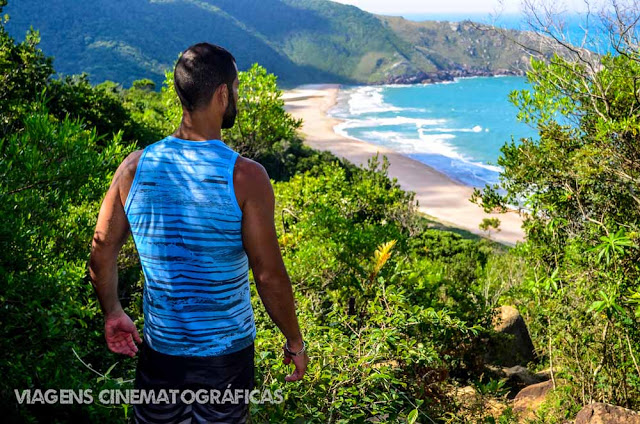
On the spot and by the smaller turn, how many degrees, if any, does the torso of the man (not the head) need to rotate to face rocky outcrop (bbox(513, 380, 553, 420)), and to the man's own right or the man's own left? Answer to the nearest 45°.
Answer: approximately 45° to the man's own right

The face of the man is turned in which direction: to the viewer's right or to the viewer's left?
to the viewer's right

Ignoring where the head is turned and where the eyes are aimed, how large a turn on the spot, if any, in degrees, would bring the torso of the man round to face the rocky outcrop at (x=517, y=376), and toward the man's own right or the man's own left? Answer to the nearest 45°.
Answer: approximately 45° to the man's own right

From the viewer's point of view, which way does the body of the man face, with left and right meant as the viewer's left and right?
facing away from the viewer

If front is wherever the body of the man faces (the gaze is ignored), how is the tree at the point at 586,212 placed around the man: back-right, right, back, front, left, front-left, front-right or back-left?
front-right

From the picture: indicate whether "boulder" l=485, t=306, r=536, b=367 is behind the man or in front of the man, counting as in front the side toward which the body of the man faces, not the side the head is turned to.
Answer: in front
